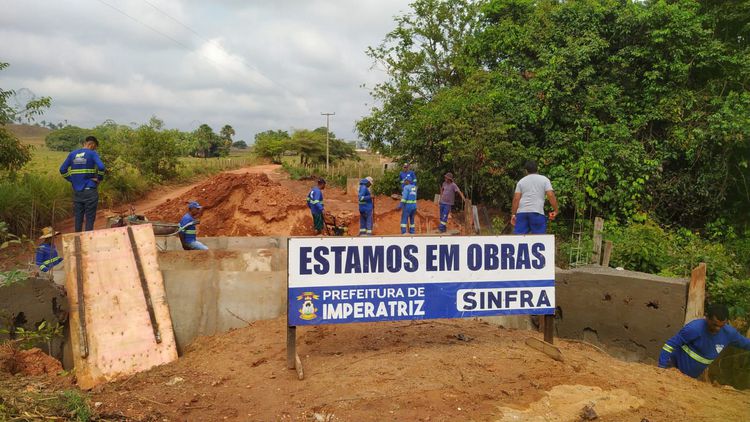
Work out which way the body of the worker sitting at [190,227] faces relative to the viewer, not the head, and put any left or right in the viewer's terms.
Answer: facing to the right of the viewer

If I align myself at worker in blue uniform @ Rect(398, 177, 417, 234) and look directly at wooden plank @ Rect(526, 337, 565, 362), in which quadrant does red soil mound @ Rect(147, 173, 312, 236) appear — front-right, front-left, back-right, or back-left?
back-right

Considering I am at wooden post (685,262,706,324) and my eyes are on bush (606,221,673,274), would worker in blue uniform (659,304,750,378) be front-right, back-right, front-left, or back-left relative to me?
back-left

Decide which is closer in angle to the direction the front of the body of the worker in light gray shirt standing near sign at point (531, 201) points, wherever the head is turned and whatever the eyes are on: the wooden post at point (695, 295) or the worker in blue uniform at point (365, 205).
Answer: the worker in blue uniform

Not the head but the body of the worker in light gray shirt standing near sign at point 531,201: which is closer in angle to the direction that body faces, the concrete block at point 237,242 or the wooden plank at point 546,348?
the concrete block

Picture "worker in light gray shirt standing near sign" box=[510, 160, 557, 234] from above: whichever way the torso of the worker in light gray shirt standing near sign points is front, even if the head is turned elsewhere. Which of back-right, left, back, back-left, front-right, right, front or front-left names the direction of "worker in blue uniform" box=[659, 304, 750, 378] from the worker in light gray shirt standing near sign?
back-right

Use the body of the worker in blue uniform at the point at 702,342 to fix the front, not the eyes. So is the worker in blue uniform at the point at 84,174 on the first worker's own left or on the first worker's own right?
on the first worker's own right

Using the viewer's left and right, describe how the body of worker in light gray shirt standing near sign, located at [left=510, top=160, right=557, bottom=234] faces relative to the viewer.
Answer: facing away from the viewer

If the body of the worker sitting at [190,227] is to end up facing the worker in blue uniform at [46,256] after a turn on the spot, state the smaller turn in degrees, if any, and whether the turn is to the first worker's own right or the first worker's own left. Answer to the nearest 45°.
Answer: approximately 180°

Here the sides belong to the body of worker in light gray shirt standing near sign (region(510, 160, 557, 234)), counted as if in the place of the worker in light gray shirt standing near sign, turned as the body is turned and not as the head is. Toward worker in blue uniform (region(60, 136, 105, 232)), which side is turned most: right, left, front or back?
left

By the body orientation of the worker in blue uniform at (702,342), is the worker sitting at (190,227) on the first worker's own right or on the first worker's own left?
on the first worker's own right
